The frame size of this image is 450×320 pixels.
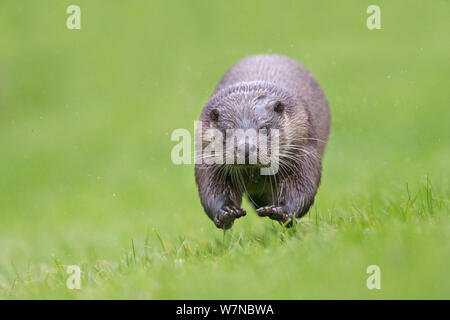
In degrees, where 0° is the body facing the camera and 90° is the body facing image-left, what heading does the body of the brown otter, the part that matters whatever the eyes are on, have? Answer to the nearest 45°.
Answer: approximately 0°
